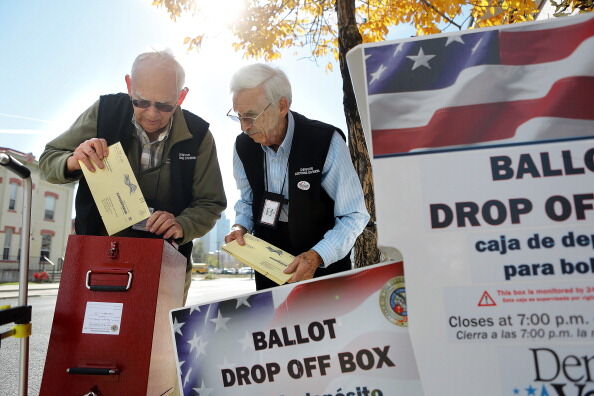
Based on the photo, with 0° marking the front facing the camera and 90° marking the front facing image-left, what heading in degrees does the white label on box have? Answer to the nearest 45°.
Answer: approximately 0°
